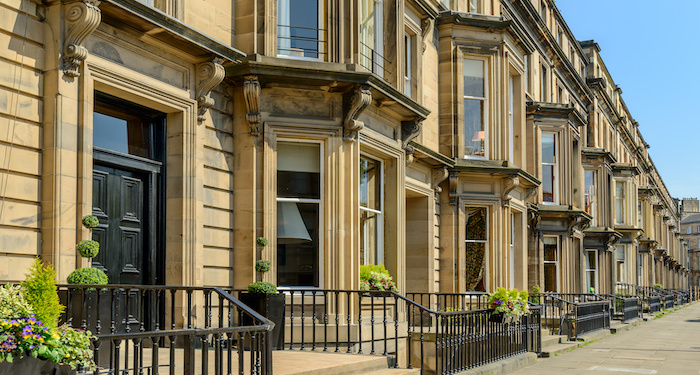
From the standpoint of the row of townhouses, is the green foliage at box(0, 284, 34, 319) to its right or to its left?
on its right

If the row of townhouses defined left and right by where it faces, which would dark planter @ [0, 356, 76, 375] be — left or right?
on its right

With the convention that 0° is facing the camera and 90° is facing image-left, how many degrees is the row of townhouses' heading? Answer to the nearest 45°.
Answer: approximately 315°

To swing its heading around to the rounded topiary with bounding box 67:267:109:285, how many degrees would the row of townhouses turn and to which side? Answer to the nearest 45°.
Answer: approximately 45° to its right

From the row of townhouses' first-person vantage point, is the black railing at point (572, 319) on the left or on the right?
on its left

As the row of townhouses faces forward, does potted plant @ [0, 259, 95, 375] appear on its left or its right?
on its right
